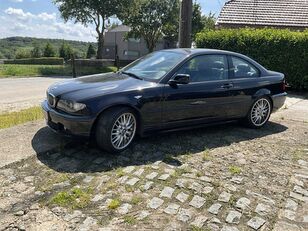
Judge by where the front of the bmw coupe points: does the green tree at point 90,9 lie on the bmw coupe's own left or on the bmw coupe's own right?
on the bmw coupe's own right

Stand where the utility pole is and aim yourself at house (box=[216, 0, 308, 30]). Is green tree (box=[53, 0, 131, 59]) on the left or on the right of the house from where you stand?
left

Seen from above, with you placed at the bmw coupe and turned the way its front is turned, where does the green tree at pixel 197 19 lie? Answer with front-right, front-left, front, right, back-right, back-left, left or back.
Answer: back-right

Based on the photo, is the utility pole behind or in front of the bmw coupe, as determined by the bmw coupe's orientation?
behind

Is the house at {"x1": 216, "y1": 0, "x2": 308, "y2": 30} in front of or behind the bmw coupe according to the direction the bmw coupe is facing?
behind

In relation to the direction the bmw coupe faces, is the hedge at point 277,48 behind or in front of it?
behind

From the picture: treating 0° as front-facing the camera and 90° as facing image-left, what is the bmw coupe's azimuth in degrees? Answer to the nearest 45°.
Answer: approximately 45°

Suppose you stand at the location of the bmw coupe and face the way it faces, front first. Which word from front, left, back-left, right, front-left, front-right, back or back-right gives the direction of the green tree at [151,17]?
back-right

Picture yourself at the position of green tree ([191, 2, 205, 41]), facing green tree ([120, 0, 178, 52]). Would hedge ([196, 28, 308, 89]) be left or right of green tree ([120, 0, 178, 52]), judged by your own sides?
left
